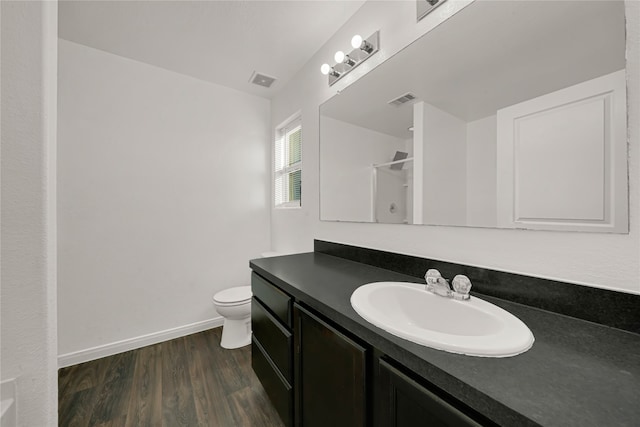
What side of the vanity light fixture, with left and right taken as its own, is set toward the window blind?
right

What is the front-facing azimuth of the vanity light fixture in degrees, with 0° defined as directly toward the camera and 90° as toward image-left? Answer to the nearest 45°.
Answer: approximately 45°

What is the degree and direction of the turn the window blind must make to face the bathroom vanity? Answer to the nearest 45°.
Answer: approximately 45° to its left

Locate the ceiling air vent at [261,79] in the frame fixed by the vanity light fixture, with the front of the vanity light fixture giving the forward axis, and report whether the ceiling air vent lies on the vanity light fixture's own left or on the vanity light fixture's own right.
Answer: on the vanity light fixture's own right
